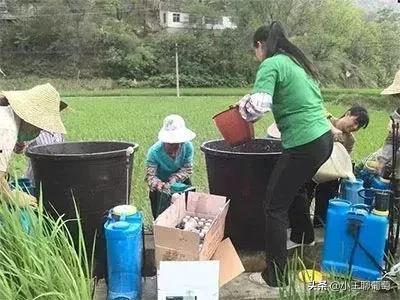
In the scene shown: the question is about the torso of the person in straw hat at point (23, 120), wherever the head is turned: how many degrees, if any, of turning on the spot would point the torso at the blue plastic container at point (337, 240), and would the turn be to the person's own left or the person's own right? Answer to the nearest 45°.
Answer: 0° — they already face it

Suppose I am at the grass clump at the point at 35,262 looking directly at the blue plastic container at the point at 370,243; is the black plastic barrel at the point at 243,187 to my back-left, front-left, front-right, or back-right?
front-left

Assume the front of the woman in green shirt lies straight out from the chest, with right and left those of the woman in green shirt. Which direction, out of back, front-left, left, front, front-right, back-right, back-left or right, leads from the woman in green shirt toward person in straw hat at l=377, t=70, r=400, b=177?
back-right

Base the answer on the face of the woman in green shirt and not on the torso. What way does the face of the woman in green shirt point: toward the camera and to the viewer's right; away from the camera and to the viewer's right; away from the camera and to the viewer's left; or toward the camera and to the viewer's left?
away from the camera and to the viewer's left

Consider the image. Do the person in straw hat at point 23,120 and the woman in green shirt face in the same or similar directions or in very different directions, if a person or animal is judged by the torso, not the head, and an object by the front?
very different directions

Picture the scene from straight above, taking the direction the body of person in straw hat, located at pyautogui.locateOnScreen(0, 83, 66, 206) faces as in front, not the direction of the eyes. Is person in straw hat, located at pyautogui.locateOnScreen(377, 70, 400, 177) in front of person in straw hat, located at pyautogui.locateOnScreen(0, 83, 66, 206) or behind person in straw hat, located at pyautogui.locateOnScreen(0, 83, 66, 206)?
in front

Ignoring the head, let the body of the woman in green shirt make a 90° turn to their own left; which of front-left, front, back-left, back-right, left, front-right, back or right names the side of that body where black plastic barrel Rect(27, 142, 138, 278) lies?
right

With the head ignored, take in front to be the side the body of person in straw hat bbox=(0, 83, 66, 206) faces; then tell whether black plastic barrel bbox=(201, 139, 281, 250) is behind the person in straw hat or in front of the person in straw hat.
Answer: in front

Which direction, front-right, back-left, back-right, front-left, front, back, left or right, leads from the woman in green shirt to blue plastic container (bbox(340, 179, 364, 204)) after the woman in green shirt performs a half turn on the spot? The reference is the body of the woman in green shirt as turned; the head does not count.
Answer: front-left

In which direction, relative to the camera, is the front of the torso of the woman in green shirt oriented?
to the viewer's left

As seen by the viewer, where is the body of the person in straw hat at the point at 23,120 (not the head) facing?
to the viewer's right

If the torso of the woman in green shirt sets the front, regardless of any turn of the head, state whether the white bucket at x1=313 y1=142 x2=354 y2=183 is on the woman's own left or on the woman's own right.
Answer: on the woman's own right
